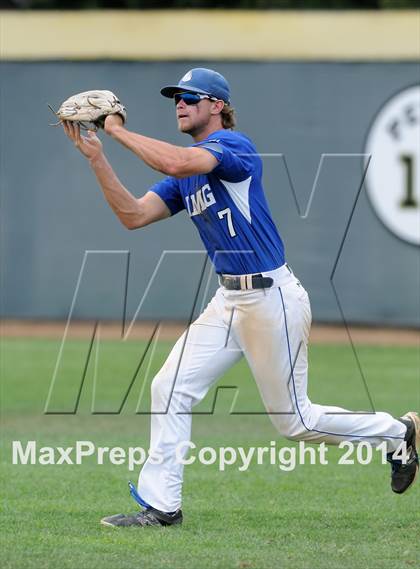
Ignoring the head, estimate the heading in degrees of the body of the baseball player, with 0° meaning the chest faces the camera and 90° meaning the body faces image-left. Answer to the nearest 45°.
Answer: approximately 45°

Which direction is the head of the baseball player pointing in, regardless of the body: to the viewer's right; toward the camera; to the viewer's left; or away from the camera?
to the viewer's left
